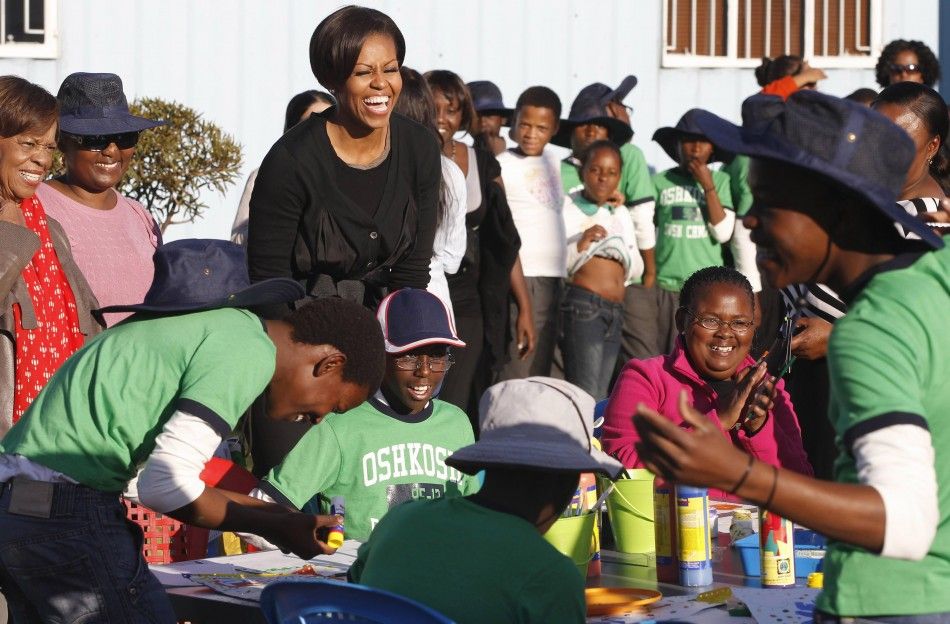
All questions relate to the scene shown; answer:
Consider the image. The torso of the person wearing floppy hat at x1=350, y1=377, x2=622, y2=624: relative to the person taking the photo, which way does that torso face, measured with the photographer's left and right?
facing away from the viewer and to the right of the viewer

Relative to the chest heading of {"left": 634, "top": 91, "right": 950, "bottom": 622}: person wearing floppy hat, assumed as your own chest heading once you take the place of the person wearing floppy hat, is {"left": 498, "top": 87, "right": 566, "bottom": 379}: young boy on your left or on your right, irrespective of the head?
on your right

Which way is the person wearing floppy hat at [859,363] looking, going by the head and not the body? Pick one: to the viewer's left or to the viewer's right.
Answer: to the viewer's left

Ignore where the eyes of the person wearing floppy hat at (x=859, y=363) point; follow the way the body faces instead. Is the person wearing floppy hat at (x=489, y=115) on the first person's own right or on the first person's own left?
on the first person's own right

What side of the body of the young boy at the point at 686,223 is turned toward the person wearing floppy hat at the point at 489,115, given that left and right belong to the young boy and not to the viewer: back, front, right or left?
right

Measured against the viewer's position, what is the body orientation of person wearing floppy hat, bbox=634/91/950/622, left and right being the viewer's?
facing to the left of the viewer

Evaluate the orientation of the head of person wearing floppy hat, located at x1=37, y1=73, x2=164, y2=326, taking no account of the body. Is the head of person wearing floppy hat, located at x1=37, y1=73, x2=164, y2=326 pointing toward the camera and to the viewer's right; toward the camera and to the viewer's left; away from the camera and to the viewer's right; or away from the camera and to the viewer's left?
toward the camera and to the viewer's right

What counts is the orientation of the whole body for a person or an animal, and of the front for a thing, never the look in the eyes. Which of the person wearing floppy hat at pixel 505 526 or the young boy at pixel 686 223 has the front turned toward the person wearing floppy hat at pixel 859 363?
the young boy

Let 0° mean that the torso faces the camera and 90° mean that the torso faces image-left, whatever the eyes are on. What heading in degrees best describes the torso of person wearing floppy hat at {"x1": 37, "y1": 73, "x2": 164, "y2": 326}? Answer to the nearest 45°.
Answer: approximately 315°

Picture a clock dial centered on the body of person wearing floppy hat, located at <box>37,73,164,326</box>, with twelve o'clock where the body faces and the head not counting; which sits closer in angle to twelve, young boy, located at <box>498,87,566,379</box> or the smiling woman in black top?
the smiling woman in black top

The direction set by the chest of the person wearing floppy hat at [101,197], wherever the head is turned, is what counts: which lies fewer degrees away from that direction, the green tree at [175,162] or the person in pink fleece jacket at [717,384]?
the person in pink fleece jacket

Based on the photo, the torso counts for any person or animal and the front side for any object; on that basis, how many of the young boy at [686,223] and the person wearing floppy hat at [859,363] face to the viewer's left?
1
